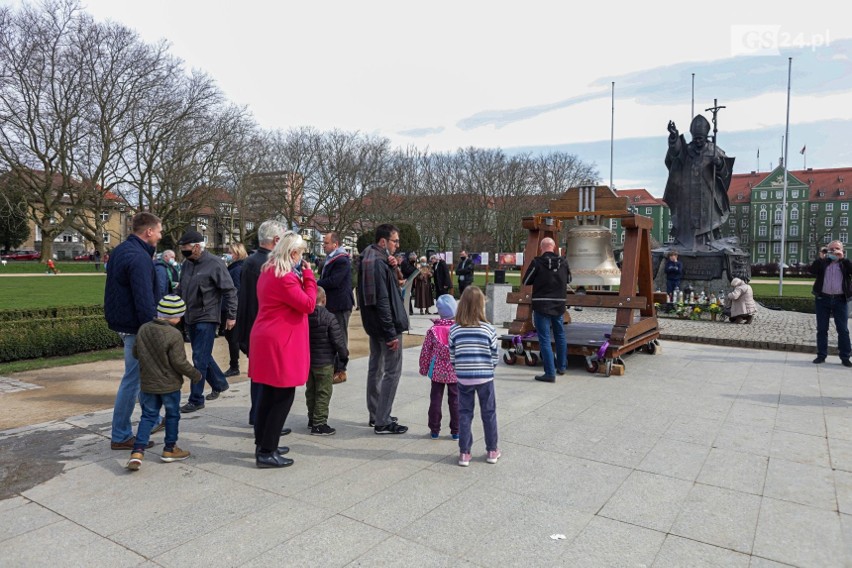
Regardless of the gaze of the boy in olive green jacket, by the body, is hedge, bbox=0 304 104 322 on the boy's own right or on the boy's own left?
on the boy's own left

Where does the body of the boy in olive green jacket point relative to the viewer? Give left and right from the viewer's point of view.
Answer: facing away from the viewer and to the right of the viewer

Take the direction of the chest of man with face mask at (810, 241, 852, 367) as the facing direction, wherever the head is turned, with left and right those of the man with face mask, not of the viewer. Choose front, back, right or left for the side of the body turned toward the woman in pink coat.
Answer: front

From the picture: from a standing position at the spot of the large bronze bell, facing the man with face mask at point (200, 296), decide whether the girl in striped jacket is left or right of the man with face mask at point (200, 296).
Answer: left

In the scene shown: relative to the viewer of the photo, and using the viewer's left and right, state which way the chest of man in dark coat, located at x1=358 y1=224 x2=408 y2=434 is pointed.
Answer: facing to the right of the viewer

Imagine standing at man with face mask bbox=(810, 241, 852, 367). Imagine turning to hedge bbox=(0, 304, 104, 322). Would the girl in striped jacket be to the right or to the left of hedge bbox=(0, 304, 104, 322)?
left

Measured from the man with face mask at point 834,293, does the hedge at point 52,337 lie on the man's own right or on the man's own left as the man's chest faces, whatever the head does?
on the man's own right

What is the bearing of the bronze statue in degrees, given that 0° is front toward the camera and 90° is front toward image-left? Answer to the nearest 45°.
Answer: approximately 0°

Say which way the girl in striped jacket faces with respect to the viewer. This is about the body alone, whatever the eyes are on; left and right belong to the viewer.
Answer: facing away from the viewer
